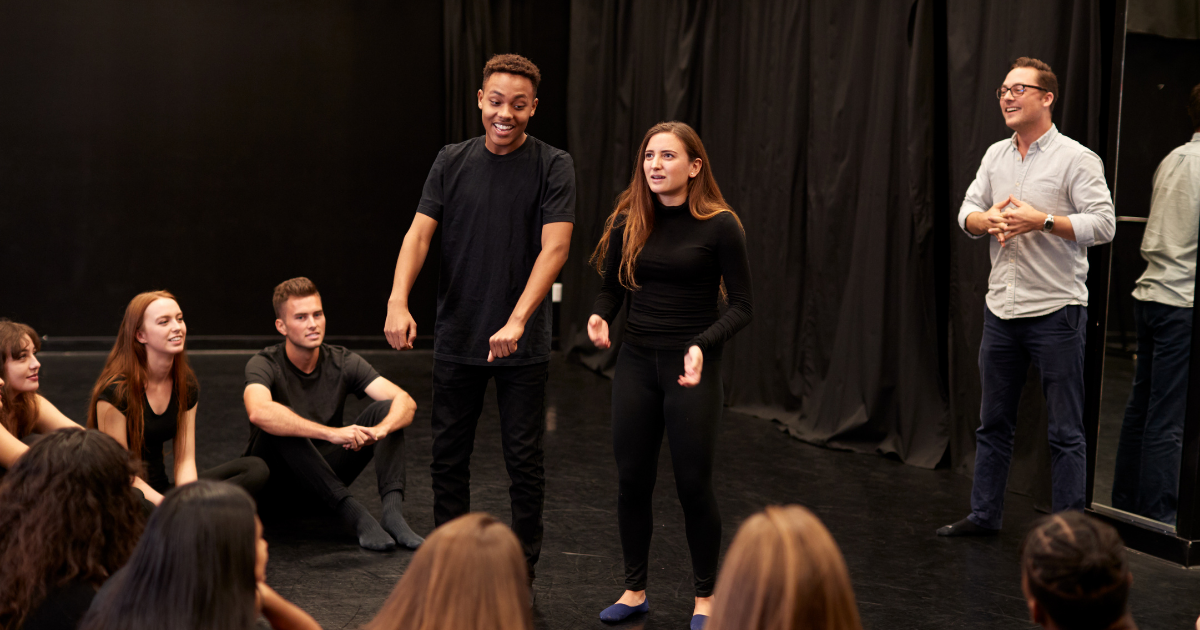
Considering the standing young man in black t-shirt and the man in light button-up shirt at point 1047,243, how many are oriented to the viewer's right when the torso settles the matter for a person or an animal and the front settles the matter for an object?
0

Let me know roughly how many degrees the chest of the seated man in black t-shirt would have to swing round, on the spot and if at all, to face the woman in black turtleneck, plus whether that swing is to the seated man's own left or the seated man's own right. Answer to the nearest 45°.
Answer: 0° — they already face them

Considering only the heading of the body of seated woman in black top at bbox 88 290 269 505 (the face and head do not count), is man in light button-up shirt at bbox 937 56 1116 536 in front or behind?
in front

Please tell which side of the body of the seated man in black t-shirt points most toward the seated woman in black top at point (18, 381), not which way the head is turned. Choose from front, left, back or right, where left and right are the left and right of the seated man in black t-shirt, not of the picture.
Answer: right

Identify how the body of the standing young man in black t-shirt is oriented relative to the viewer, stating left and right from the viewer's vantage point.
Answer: facing the viewer

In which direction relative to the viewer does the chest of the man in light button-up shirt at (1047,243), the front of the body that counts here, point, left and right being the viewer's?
facing the viewer and to the left of the viewer

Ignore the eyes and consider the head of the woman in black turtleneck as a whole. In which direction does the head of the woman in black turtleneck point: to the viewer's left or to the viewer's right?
to the viewer's left

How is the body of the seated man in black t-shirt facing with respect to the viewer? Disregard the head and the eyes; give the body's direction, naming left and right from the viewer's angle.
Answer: facing the viewer and to the right of the viewer

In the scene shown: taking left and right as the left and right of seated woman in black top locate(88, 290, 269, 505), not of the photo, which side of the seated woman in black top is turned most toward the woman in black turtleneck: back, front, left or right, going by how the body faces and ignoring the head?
front

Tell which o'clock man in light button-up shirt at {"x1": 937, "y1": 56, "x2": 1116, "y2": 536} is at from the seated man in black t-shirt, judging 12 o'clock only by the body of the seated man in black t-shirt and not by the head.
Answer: The man in light button-up shirt is roughly at 11 o'clock from the seated man in black t-shirt.

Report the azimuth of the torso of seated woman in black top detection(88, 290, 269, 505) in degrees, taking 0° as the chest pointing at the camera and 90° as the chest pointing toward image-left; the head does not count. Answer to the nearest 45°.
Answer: approximately 315°
